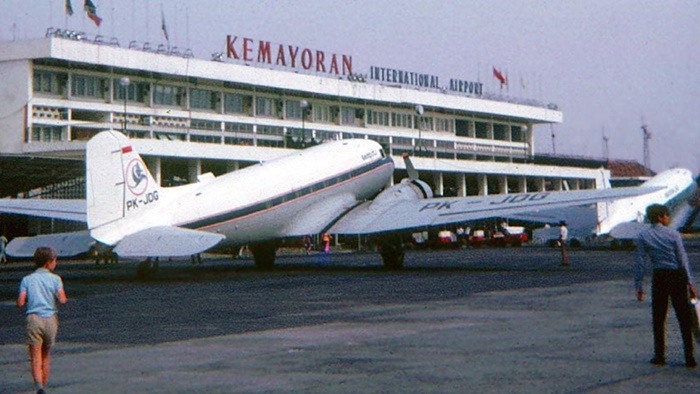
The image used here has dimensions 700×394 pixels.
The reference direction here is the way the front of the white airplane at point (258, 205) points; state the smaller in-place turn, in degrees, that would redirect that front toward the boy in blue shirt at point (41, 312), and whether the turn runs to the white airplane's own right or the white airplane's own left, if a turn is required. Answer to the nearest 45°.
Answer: approximately 135° to the white airplane's own right

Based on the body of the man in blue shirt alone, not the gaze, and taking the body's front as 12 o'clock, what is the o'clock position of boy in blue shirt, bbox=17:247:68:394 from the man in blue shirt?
The boy in blue shirt is roughly at 8 o'clock from the man in blue shirt.

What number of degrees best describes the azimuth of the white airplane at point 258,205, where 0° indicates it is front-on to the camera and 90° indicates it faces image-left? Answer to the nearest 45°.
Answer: approximately 225°

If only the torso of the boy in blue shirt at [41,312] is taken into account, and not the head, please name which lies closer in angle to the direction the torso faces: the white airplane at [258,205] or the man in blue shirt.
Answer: the white airplane

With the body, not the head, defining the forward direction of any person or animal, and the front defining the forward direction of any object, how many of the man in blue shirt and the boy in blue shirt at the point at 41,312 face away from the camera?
2

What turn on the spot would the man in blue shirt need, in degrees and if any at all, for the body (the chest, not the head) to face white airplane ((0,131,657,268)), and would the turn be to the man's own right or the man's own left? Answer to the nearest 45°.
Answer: approximately 45° to the man's own left

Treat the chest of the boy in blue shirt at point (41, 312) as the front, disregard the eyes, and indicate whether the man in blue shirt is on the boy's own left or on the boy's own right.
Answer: on the boy's own right

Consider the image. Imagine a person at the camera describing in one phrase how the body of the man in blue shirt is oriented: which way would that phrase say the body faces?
away from the camera

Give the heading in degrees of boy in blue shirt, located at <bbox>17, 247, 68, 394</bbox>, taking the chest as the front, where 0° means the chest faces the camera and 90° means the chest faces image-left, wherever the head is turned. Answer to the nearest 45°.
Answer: approximately 180°
